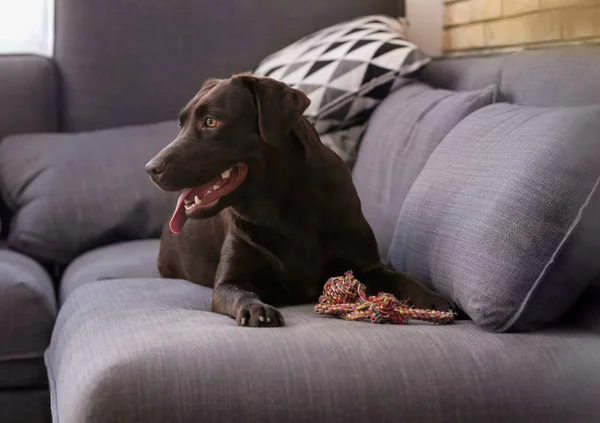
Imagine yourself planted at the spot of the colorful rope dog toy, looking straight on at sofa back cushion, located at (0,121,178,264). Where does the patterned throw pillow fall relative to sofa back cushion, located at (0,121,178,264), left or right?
right

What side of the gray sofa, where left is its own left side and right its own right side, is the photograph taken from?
front

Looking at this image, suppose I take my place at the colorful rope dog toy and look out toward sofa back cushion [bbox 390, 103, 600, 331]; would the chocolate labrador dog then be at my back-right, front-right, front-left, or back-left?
back-left
